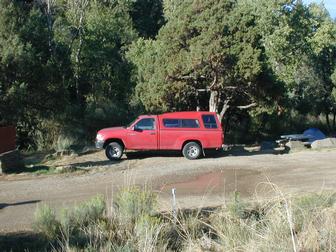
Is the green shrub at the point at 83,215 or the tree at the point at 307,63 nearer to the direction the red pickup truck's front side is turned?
the green shrub

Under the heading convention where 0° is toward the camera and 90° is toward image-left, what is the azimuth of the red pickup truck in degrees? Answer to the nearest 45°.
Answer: approximately 90°

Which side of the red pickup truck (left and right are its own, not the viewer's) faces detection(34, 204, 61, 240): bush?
left

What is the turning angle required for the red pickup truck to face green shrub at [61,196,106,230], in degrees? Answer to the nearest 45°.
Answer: approximately 90° to its left

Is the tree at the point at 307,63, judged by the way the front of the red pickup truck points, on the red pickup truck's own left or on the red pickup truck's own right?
on the red pickup truck's own right

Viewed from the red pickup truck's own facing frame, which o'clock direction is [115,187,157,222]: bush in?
The bush is roughly at 9 o'clock from the red pickup truck.

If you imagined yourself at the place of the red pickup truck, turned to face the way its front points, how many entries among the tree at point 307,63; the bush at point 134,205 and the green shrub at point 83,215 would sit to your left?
2
